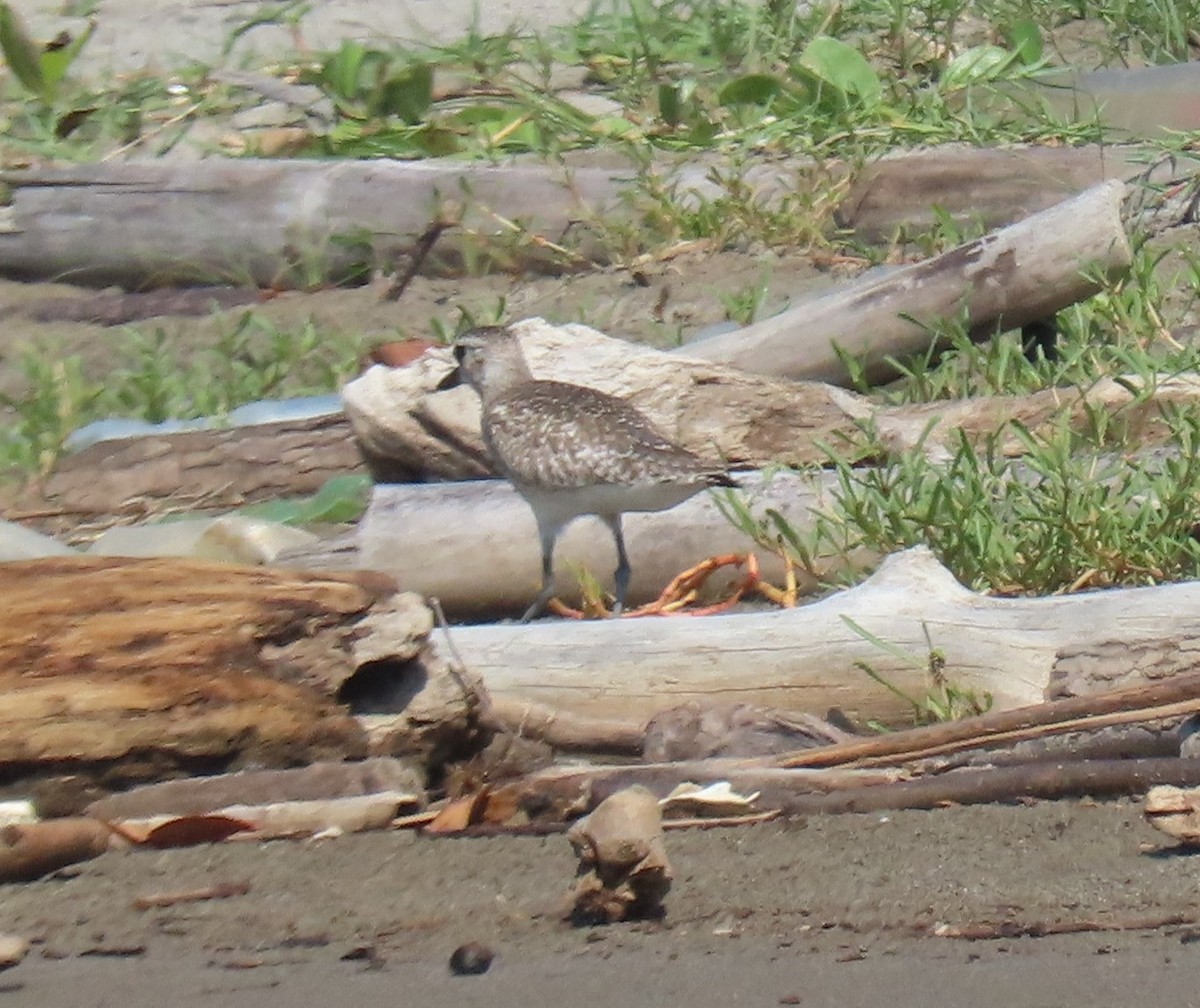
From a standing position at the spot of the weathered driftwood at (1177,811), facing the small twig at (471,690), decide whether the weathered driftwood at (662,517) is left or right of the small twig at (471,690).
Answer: right

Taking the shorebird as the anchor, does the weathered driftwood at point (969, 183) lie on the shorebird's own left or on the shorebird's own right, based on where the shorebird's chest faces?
on the shorebird's own right

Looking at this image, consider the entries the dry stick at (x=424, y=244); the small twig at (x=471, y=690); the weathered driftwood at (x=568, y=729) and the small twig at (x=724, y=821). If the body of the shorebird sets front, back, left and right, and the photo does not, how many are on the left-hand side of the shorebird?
3

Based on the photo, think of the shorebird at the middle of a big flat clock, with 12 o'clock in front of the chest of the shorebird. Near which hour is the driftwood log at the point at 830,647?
The driftwood log is roughly at 8 o'clock from the shorebird.

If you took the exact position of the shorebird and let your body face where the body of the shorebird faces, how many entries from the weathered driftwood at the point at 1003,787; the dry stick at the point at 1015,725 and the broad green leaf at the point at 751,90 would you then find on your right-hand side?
1

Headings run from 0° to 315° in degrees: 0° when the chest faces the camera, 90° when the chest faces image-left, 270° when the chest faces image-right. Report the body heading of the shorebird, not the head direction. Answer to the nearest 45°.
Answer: approximately 90°

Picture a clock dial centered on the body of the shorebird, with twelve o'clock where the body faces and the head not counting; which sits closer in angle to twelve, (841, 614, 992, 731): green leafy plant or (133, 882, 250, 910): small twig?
the small twig

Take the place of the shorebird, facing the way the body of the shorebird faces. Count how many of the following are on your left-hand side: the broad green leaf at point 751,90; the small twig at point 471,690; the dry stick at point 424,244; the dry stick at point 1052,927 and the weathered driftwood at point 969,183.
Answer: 2

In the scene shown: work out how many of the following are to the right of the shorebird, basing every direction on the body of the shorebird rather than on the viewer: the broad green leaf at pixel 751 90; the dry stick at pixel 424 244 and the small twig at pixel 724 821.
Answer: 2

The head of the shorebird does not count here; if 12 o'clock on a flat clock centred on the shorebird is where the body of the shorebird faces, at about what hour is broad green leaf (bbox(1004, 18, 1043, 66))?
The broad green leaf is roughly at 4 o'clock from the shorebird.

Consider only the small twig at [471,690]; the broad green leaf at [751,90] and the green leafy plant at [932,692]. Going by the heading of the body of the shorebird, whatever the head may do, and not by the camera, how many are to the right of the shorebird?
1

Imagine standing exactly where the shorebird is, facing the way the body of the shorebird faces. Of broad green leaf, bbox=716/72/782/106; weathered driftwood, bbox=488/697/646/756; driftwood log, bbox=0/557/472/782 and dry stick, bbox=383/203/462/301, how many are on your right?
2

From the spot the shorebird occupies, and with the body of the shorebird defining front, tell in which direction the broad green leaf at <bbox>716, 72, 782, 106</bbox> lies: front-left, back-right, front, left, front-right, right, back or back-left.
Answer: right

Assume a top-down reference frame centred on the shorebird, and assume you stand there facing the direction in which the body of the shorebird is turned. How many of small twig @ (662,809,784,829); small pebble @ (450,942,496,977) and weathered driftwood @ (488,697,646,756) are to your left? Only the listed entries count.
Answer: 3

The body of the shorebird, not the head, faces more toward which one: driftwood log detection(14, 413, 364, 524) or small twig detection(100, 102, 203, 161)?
the driftwood log

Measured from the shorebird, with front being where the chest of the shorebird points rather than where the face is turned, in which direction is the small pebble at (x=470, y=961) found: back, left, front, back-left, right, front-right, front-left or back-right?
left
